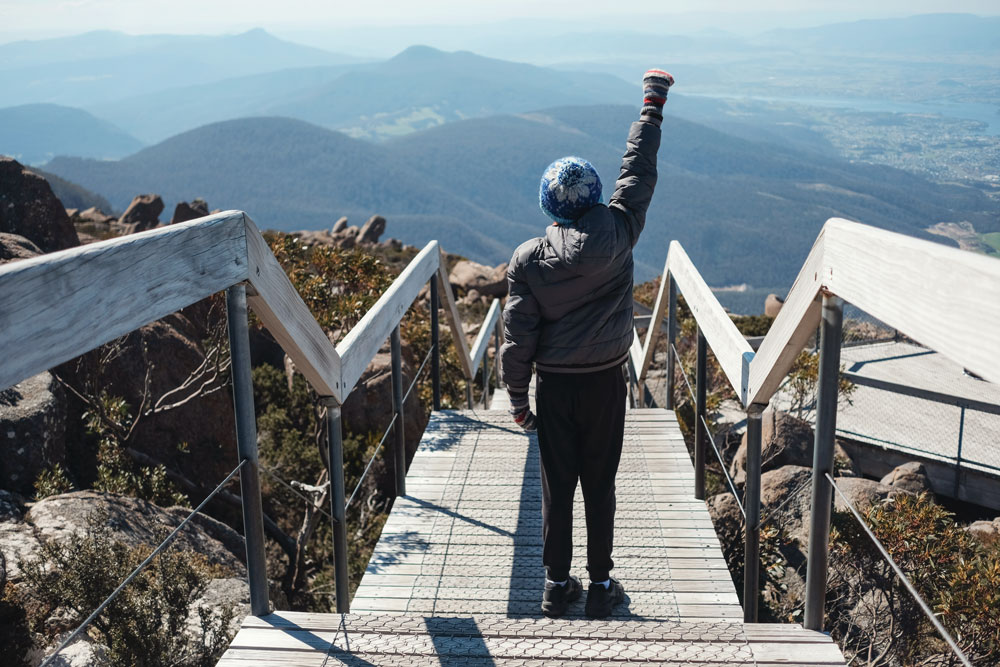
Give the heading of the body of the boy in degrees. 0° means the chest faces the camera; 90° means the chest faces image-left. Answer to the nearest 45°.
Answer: approximately 180°

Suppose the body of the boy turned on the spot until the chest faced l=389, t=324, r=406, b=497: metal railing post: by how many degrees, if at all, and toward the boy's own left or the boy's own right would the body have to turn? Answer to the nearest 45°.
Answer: approximately 45° to the boy's own left

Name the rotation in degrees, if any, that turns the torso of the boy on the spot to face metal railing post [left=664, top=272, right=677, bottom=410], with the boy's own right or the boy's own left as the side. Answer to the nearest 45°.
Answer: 0° — they already face it

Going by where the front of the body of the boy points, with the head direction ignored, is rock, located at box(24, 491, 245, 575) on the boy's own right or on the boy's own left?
on the boy's own left

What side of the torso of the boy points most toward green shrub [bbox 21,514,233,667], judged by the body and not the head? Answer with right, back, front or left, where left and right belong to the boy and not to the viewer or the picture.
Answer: left

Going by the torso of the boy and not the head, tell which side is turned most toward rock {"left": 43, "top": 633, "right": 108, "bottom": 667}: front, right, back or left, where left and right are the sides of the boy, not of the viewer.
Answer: left

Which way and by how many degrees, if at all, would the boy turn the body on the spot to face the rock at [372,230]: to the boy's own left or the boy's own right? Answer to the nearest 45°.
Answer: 0° — they already face it
